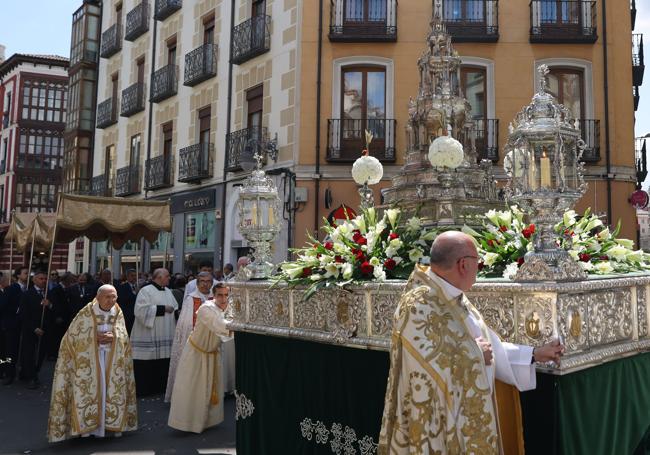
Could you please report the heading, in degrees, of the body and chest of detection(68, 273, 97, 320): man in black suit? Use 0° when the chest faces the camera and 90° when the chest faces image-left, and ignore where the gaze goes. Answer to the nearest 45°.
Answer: approximately 0°

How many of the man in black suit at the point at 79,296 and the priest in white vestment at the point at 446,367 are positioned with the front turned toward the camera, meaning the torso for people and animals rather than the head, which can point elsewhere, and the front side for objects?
1

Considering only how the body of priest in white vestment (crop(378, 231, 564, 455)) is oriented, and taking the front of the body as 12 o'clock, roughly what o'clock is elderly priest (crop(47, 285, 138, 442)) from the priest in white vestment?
The elderly priest is roughly at 7 o'clock from the priest in white vestment.

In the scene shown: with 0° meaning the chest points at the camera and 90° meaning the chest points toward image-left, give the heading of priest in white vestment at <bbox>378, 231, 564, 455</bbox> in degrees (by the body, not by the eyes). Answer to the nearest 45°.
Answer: approximately 270°

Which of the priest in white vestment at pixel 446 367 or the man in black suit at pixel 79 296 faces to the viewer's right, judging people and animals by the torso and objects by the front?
the priest in white vestment

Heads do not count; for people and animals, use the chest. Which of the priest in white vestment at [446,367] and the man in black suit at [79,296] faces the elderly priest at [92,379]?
the man in black suit

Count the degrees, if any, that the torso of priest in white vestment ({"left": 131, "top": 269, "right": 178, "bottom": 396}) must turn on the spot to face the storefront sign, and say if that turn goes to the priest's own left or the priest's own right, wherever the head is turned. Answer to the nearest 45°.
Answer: approximately 135° to the priest's own left

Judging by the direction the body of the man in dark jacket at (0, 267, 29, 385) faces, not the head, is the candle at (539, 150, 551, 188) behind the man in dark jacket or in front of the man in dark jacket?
in front

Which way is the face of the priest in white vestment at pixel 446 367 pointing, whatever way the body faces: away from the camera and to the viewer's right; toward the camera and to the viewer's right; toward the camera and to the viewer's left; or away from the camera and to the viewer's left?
away from the camera and to the viewer's right
